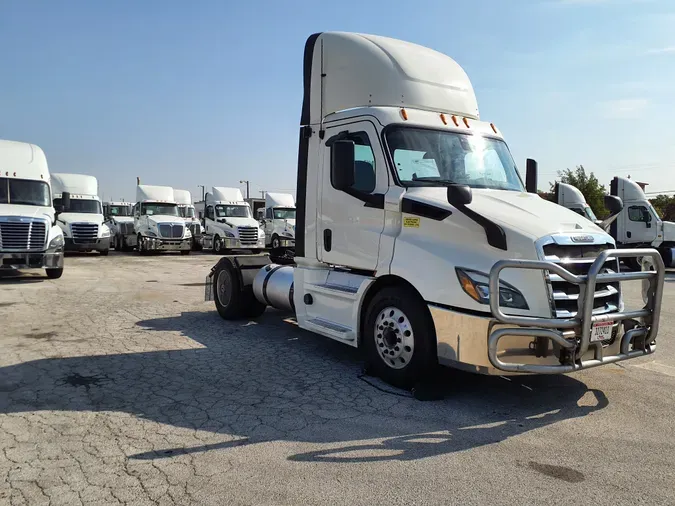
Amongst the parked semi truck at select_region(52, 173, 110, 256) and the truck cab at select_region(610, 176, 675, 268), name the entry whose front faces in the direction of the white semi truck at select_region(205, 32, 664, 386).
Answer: the parked semi truck

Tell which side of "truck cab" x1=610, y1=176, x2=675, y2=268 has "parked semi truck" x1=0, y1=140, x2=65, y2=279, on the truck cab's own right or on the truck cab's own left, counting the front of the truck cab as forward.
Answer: on the truck cab's own right

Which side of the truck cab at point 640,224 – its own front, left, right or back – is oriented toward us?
right

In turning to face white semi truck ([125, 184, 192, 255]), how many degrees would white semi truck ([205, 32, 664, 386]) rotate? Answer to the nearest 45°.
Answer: approximately 180°

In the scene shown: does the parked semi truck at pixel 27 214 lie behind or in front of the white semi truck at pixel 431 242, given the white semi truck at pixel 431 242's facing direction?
behind

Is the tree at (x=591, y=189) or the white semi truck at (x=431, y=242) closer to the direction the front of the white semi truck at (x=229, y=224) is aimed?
the white semi truck

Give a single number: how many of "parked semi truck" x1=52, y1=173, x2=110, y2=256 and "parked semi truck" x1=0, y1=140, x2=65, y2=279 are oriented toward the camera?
2

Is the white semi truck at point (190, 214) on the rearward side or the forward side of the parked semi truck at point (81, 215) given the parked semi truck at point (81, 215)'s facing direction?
on the rearward side

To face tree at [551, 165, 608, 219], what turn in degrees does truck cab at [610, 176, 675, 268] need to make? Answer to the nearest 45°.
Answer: approximately 90° to its left

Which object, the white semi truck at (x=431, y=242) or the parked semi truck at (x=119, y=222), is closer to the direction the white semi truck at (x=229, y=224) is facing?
the white semi truck
